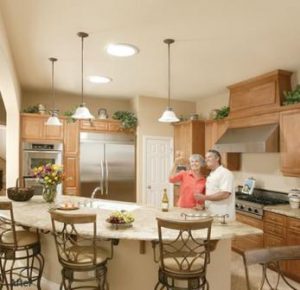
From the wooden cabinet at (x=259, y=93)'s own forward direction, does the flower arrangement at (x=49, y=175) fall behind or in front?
in front

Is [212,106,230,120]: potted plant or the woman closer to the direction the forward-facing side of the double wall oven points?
the woman

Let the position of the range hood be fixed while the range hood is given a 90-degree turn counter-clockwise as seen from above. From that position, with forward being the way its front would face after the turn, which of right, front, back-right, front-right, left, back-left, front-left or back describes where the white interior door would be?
back

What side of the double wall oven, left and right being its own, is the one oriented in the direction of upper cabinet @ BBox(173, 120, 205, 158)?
left

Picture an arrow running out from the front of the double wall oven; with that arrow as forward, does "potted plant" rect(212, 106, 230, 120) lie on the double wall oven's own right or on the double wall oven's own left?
on the double wall oven's own left

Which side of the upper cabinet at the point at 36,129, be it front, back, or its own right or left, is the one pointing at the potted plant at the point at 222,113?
left

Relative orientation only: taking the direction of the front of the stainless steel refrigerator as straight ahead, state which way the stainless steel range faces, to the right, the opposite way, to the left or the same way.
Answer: to the right

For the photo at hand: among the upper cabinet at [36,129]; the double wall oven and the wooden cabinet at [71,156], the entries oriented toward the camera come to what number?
3

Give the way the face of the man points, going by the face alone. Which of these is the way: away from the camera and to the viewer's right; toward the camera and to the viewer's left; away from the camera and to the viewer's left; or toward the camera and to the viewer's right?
toward the camera and to the viewer's left

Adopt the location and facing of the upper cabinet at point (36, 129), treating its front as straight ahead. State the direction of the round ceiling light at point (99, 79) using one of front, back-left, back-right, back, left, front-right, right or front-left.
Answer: front-left

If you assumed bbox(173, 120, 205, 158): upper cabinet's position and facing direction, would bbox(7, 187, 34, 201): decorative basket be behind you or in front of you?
in front
